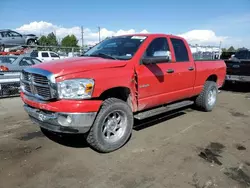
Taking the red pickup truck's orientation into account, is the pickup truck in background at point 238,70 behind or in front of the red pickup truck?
behind

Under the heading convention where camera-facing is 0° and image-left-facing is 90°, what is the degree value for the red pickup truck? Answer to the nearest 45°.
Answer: approximately 45°
